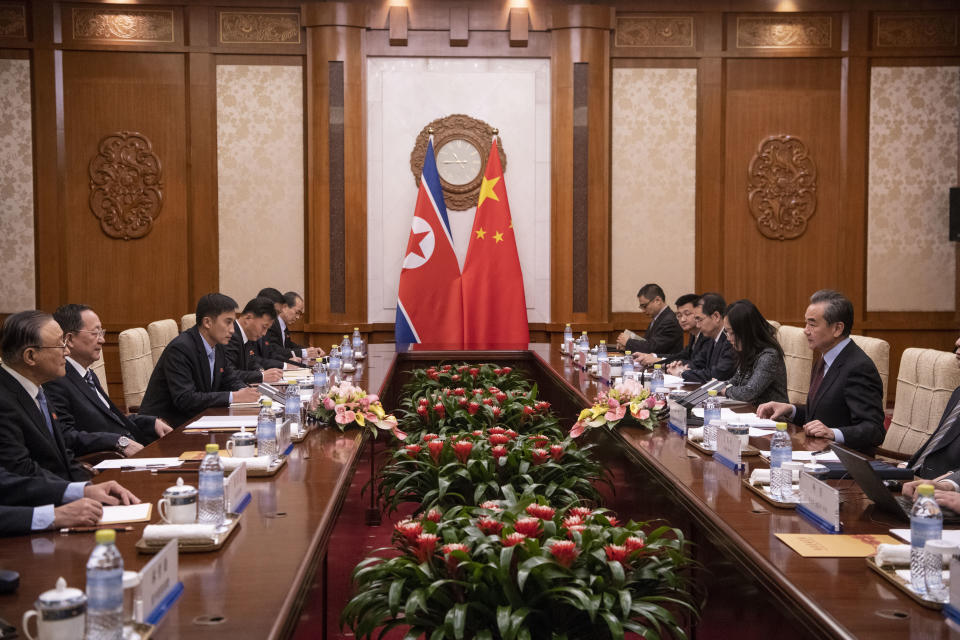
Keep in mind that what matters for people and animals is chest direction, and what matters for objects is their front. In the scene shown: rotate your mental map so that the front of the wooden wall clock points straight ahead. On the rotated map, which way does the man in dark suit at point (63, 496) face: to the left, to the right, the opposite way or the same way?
to the left

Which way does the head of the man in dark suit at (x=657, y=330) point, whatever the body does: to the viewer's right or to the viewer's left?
to the viewer's left

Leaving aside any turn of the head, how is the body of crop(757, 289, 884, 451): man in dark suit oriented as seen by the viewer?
to the viewer's left

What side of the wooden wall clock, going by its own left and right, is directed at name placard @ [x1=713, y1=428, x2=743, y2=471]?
front

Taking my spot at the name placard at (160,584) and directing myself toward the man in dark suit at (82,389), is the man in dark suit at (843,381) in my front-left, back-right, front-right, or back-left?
front-right

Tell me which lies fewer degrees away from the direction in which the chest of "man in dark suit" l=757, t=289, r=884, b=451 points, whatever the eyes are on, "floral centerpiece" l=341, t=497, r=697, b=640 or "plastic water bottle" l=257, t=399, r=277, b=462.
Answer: the plastic water bottle

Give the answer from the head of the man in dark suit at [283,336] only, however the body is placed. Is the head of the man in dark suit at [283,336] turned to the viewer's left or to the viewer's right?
to the viewer's right

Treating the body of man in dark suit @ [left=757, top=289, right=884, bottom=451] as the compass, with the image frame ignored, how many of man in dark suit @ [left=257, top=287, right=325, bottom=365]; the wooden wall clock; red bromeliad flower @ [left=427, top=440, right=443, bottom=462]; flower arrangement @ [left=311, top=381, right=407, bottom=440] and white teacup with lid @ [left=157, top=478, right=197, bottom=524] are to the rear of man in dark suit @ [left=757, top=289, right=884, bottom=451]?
0

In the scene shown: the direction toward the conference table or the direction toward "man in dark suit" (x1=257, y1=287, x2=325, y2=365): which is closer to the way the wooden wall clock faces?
the conference table

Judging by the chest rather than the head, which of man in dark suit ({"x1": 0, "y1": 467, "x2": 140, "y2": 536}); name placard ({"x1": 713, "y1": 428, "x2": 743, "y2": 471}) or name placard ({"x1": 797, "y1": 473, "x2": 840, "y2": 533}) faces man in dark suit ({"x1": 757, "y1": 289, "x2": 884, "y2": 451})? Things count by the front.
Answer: man in dark suit ({"x1": 0, "y1": 467, "x2": 140, "y2": 536})

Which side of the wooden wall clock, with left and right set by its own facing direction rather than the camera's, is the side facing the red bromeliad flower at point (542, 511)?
front

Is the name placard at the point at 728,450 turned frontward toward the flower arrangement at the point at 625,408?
no

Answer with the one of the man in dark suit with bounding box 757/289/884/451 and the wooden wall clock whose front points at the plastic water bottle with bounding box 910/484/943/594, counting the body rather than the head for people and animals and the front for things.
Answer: the wooden wall clock

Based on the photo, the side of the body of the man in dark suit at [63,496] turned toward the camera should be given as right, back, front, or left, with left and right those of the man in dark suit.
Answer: right

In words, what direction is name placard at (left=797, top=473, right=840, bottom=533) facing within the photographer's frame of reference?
facing the viewer and to the left of the viewer

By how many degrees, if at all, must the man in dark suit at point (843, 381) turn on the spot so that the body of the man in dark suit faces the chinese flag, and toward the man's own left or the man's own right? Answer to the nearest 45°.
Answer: approximately 45° to the man's own right

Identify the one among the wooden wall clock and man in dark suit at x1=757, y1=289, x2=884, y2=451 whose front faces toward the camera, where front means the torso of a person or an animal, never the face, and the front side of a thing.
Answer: the wooden wall clock

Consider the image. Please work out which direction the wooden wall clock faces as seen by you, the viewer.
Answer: facing the viewer

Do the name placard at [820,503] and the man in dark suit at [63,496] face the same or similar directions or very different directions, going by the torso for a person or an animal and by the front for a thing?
very different directions

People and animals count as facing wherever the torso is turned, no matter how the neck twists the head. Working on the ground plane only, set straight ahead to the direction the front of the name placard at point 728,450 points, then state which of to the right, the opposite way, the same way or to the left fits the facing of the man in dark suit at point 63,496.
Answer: the opposite way
